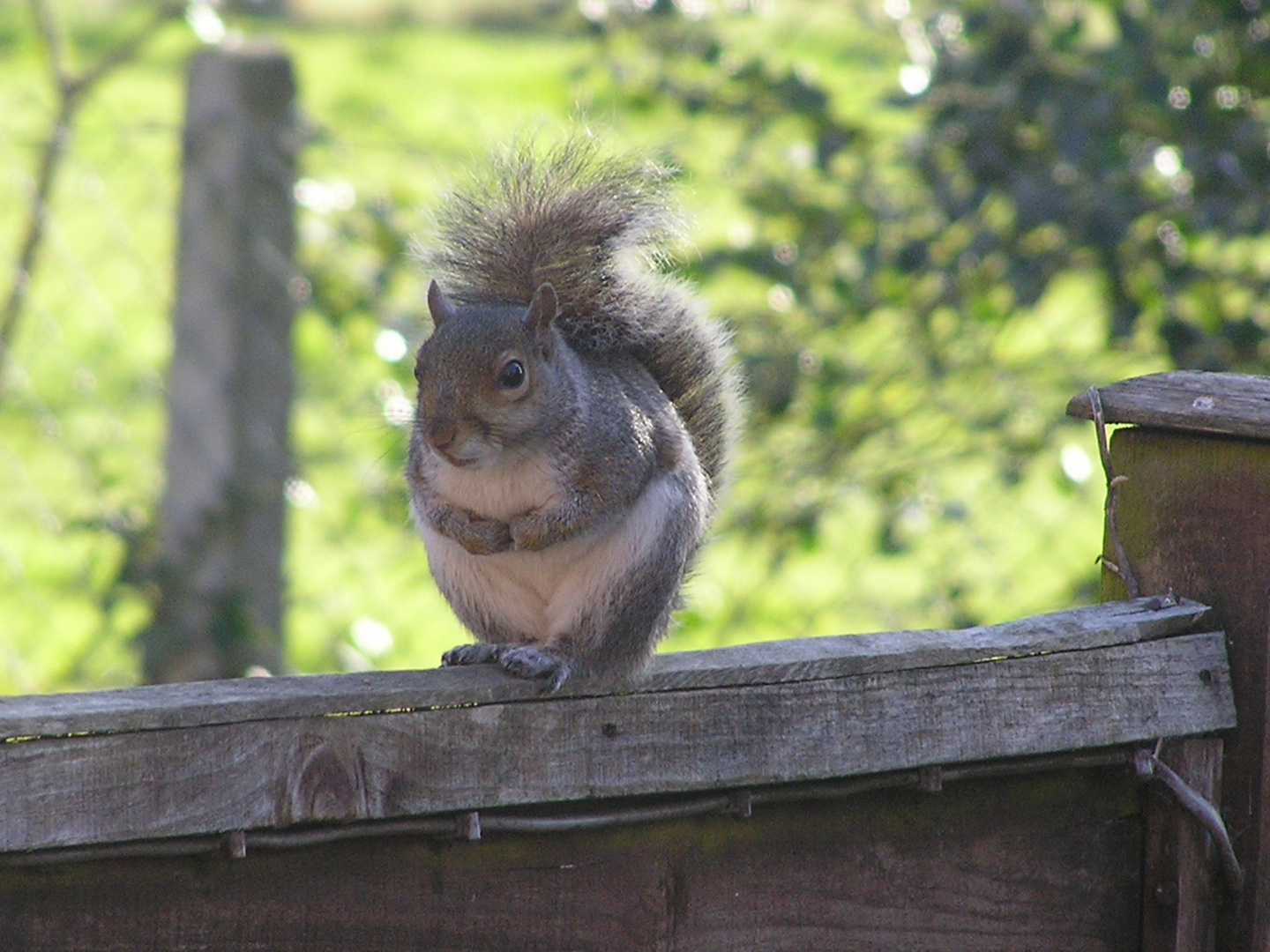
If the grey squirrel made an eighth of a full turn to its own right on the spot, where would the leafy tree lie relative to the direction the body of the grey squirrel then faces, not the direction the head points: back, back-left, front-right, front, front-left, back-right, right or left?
back-right

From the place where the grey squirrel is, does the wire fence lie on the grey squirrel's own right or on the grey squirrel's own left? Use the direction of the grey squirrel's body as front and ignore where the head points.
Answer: on the grey squirrel's own right

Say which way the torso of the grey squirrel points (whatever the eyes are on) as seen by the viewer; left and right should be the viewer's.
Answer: facing the viewer and to the left of the viewer

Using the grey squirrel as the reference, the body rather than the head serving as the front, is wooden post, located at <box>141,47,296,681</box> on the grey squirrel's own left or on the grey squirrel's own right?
on the grey squirrel's own right
